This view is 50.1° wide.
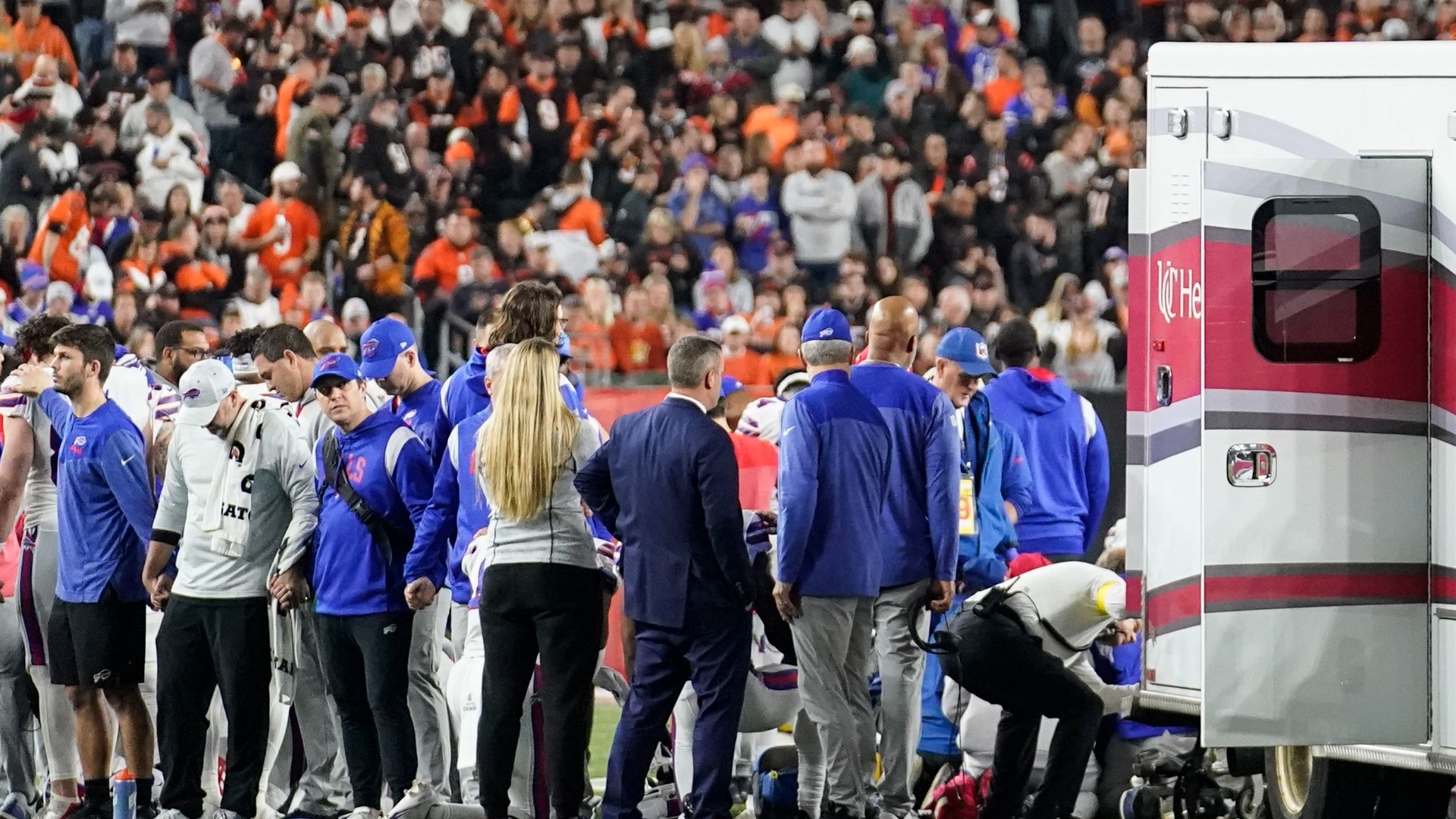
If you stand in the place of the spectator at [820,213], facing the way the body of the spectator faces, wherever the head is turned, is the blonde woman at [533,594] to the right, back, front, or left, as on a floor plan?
front

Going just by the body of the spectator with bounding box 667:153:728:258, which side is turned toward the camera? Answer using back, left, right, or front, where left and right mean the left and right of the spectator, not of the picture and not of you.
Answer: front

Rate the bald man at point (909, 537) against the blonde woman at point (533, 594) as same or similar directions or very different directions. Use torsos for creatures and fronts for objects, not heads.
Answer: same or similar directions

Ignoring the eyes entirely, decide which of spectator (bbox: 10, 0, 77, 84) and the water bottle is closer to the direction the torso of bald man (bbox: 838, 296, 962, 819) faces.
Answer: the spectator

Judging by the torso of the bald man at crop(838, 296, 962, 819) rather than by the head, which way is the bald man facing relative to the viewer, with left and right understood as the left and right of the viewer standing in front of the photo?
facing away from the viewer

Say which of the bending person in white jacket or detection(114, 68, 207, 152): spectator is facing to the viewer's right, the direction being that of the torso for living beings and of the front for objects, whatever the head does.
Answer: the bending person in white jacket

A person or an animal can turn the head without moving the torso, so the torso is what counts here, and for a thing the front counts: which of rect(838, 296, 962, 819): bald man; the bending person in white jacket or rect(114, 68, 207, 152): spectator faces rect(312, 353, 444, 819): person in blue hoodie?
the spectator

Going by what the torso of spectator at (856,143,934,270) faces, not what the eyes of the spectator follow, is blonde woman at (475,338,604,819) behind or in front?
in front

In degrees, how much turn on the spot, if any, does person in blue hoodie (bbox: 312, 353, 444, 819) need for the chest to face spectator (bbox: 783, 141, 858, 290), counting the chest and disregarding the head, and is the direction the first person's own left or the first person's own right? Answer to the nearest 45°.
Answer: approximately 180°

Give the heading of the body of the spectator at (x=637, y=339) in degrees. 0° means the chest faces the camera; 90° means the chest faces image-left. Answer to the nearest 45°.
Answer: approximately 0°

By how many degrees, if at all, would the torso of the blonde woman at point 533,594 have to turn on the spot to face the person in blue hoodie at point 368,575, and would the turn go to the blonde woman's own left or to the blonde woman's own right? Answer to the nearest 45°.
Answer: approximately 45° to the blonde woman's own left

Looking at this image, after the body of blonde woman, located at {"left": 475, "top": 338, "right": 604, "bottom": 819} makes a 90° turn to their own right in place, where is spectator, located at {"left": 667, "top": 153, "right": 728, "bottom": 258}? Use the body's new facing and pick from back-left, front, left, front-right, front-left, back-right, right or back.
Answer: left

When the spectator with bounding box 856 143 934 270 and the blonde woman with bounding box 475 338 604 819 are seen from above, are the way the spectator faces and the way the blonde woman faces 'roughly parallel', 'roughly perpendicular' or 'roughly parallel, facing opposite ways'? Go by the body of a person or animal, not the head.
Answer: roughly parallel, facing opposite ways

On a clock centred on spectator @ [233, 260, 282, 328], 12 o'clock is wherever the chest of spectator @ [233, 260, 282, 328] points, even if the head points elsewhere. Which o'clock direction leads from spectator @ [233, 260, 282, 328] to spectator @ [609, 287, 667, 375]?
spectator @ [609, 287, 667, 375] is roughly at 10 o'clock from spectator @ [233, 260, 282, 328].

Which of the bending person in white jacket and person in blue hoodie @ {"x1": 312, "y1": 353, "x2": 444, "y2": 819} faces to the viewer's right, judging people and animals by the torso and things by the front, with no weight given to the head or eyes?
the bending person in white jacket

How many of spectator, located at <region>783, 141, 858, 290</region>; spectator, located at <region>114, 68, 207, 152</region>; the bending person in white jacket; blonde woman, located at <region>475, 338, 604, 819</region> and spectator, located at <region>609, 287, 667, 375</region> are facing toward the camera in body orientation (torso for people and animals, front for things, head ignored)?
3

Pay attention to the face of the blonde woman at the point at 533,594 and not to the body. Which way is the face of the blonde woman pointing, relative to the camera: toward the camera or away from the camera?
away from the camera

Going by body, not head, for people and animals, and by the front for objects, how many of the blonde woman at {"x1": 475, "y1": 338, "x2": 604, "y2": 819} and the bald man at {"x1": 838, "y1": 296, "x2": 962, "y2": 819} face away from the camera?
2

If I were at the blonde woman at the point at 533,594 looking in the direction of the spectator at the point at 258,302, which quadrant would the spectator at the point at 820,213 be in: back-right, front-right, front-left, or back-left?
front-right
